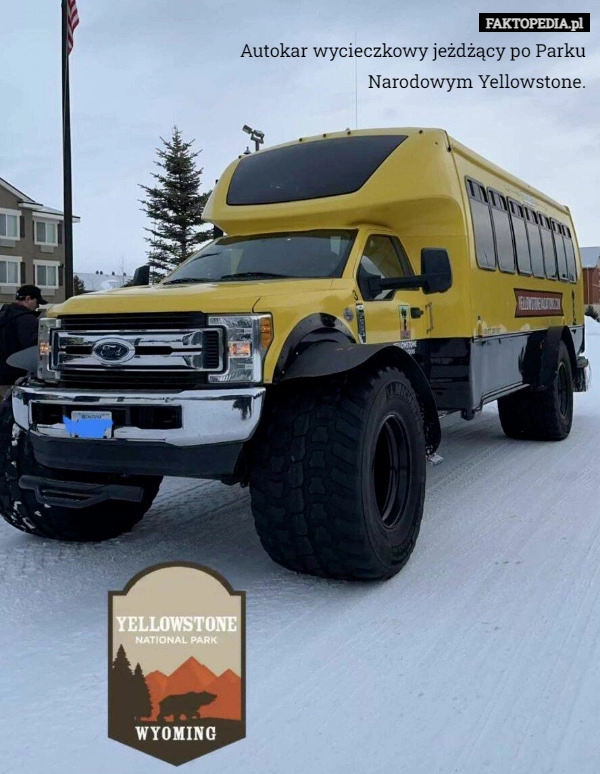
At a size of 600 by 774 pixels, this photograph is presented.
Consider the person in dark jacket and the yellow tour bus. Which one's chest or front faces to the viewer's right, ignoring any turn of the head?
the person in dark jacket

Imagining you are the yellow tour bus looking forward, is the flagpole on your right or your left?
on your right

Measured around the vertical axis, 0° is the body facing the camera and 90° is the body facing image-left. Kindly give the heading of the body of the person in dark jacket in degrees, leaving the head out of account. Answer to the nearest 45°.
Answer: approximately 270°

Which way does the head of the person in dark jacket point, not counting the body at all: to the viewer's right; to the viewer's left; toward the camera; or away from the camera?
to the viewer's right

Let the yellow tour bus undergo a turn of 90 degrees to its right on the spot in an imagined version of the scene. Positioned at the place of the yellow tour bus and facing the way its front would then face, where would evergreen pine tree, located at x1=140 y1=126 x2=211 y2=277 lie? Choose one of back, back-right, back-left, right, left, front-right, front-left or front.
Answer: front-right

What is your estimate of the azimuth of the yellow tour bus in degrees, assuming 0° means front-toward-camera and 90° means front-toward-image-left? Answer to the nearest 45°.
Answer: approximately 45°

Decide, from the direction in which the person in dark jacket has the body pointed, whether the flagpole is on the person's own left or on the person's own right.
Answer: on the person's own left

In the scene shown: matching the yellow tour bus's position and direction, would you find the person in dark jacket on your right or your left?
on your right
